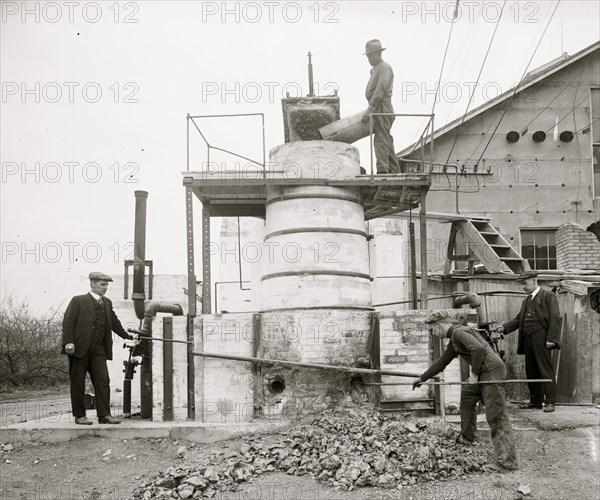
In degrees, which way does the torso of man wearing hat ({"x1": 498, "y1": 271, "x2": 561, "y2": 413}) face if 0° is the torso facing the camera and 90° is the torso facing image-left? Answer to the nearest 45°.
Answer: approximately 45°

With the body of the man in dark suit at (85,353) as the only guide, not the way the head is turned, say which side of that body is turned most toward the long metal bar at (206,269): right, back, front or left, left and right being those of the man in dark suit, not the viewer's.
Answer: left

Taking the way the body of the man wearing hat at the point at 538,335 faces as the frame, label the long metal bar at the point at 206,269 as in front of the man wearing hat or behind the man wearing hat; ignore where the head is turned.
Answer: in front

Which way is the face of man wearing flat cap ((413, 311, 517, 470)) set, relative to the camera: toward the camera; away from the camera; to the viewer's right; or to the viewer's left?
to the viewer's left

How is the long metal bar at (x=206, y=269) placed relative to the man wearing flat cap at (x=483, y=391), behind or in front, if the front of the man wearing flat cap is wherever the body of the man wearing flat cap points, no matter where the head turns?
in front

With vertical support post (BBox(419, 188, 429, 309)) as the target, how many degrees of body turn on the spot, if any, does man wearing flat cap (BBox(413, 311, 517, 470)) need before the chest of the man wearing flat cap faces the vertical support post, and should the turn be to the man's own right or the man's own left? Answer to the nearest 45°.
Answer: approximately 90° to the man's own right

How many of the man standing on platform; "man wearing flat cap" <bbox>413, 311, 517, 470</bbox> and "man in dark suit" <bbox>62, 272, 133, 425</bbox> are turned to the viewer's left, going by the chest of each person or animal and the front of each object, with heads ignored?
2

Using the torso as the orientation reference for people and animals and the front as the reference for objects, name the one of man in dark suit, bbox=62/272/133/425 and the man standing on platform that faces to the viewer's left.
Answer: the man standing on platform

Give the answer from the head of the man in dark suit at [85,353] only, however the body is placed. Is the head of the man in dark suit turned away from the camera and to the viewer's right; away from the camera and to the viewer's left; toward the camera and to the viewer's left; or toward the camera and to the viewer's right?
toward the camera and to the viewer's right

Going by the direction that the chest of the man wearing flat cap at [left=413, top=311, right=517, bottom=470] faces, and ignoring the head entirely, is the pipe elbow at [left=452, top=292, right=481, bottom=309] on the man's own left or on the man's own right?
on the man's own right

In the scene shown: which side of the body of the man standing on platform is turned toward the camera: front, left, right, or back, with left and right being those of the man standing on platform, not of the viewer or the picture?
left

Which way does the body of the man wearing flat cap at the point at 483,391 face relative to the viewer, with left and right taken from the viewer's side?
facing to the left of the viewer

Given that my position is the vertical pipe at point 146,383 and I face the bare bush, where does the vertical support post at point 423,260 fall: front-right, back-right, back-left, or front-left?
back-right

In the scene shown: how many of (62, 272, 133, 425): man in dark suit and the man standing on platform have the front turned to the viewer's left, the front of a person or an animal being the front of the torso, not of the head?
1

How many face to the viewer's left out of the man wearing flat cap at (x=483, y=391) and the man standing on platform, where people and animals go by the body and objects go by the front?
2

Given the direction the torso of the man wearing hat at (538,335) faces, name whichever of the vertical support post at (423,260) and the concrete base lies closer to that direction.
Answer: the concrete base
